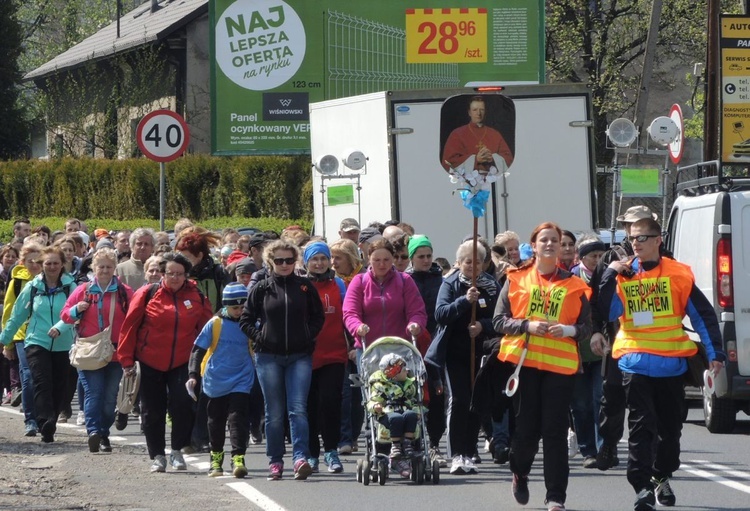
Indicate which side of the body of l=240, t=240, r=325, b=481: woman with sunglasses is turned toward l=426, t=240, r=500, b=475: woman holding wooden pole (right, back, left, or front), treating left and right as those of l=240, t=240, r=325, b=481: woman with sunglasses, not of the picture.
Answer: left

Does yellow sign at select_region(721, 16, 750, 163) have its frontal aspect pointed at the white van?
yes

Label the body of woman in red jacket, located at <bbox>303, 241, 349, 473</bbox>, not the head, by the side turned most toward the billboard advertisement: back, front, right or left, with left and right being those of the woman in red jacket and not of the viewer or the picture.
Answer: back

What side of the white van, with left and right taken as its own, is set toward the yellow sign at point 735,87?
front

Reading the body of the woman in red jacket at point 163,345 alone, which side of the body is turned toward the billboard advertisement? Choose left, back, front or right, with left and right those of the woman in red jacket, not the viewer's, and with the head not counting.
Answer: back

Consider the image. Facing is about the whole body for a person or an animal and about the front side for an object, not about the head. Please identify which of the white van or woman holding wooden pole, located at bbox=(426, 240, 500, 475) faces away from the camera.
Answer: the white van

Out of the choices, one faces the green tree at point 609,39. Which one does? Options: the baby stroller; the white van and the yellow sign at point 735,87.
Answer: the white van

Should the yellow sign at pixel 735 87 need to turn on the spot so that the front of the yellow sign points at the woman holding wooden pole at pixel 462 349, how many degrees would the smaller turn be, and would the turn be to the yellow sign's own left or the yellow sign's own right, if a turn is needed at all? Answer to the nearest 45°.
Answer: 0° — it already faces them

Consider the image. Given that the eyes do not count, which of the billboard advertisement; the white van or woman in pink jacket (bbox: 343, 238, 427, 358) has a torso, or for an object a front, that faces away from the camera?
the white van

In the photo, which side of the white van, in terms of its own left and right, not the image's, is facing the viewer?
back

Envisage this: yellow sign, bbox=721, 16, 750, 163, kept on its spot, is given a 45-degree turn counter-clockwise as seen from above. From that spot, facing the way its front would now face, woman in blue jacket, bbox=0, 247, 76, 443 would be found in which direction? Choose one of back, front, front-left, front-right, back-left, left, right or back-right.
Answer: right
